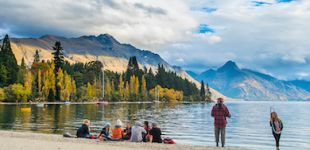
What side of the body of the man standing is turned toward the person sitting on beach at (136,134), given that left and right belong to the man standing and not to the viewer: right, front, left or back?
left

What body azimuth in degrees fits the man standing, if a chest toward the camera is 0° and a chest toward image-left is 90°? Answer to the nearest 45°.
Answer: approximately 180°
